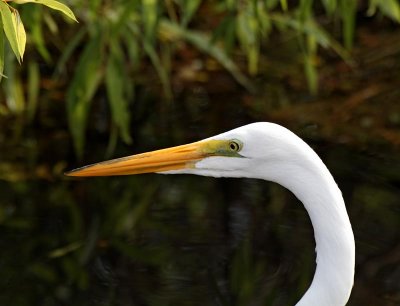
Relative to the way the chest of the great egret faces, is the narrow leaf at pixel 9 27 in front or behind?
in front

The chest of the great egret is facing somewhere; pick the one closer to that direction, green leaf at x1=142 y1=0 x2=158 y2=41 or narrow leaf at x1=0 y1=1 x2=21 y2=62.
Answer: the narrow leaf

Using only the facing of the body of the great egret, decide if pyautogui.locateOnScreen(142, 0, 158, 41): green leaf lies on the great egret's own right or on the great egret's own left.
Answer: on the great egret's own right

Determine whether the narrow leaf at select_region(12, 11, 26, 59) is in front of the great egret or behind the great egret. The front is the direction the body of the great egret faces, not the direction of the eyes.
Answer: in front

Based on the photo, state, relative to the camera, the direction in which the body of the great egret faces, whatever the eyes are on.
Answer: to the viewer's left
